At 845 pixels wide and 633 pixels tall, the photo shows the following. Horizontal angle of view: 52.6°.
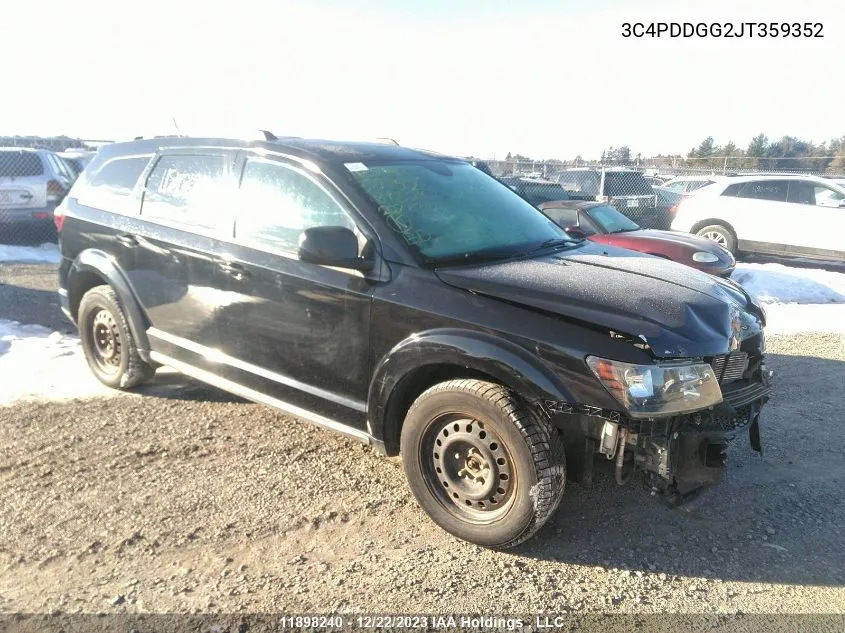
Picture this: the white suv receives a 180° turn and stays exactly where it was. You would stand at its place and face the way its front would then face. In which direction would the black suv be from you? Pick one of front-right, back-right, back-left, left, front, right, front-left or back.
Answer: left

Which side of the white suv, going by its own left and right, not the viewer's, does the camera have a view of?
right

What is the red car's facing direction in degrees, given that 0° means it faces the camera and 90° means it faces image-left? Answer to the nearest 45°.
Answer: approximately 315°

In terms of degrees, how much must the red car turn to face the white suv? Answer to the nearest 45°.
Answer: approximately 90° to its left

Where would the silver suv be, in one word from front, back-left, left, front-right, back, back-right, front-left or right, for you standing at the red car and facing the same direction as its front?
back-right

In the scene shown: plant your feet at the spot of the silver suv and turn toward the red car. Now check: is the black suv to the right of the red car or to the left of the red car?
right

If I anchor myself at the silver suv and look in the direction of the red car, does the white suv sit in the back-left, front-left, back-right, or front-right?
front-left

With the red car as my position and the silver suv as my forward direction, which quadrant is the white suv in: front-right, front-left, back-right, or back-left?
back-right

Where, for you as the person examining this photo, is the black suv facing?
facing the viewer and to the right of the viewer

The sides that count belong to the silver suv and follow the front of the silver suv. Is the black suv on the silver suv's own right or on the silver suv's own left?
on the silver suv's own right

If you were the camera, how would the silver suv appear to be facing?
facing away from the viewer and to the right of the viewer
